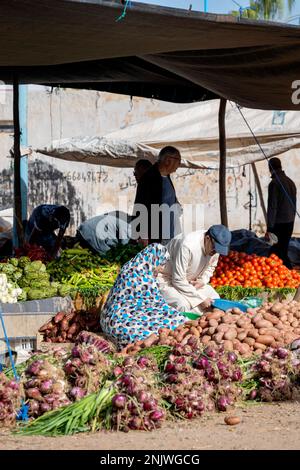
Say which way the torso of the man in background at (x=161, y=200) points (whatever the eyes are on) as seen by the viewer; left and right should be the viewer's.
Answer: facing the viewer and to the right of the viewer

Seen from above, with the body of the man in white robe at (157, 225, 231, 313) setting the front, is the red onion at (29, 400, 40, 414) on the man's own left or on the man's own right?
on the man's own right

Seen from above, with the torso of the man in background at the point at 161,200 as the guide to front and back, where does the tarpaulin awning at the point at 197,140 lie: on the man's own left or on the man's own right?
on the man's own left

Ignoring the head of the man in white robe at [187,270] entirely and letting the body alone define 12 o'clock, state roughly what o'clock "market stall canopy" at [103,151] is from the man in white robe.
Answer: The market stall canopy is roughly at 7 o'clock from the man in white robe.

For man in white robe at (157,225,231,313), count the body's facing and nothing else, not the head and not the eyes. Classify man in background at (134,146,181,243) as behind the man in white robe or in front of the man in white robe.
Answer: behind

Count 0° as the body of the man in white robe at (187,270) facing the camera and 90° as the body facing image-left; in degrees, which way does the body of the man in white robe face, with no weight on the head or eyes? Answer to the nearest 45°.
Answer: approximately 315°

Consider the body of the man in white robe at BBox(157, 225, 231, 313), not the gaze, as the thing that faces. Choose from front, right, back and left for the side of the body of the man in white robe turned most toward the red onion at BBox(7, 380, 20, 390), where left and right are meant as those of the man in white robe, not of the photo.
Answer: right

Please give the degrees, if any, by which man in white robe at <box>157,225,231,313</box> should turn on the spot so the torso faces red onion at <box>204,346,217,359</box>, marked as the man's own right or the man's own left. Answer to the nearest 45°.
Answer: approximately 45° to the man's own right

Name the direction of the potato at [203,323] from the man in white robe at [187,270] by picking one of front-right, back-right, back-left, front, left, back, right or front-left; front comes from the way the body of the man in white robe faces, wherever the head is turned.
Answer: front-right

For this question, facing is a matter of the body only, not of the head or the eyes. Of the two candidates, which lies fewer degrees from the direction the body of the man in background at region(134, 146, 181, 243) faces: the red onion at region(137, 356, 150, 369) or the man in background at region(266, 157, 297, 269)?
the red onion

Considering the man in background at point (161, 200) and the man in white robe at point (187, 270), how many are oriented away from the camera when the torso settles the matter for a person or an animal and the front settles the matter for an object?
0

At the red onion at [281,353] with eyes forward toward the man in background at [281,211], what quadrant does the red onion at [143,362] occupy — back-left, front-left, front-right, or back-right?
back-left
